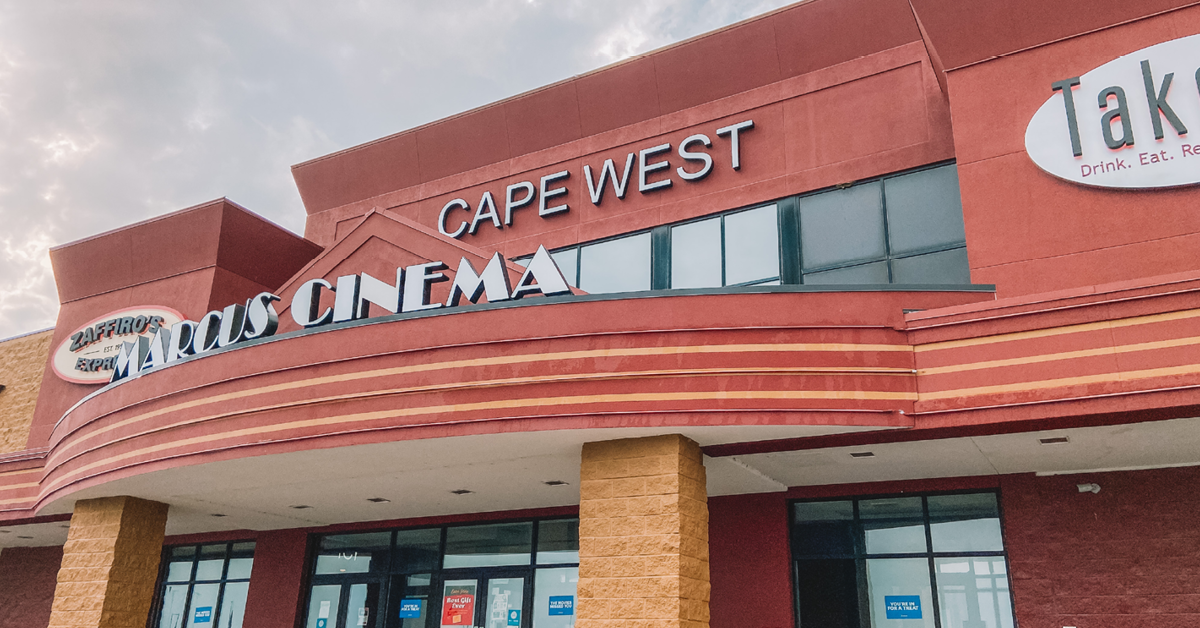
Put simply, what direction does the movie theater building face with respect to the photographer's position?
facing the viewer and to the left of the viewer
